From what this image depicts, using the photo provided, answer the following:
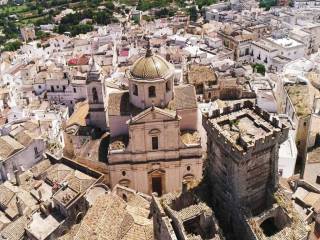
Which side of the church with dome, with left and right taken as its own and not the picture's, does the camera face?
front

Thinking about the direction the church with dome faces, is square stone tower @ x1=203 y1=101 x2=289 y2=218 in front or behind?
in front
